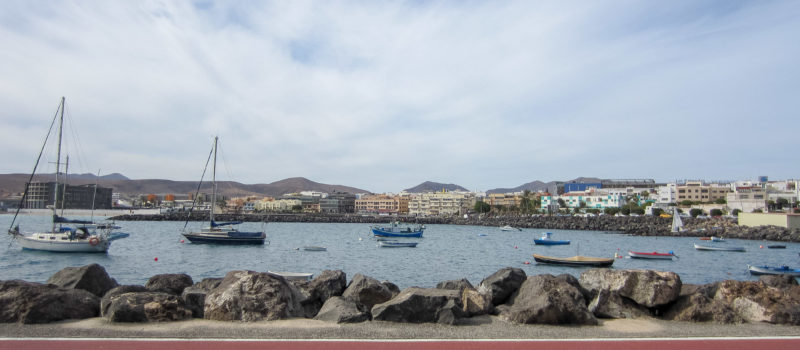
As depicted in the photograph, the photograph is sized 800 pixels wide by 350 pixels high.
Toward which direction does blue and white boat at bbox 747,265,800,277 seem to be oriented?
to the viewer's left

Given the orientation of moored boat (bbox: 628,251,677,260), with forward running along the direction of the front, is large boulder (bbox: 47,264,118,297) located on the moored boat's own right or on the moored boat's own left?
on the moored boat's own left

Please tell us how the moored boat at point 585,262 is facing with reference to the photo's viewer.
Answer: facing to the left of the viewer

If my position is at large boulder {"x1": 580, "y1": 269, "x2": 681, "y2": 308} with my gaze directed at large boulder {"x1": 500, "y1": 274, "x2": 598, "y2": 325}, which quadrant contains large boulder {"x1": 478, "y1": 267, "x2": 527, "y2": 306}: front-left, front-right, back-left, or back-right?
front-right

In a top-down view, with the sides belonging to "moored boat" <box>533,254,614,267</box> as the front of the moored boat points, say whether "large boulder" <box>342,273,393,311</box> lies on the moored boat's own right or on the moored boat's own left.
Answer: on the moored boat's own left

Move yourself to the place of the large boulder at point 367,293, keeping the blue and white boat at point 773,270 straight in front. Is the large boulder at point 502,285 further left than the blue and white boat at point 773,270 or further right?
right

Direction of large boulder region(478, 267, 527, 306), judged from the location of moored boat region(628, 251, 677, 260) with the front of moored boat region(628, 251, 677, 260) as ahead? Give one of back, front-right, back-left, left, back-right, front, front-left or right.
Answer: left

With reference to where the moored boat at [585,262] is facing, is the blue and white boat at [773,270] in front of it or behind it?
behind

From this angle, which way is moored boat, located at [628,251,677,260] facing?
to the viewer's left

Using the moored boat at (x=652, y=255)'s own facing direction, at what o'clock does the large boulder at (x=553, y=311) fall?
The large boulder is roughly at 9 o'clock from the moored boat.

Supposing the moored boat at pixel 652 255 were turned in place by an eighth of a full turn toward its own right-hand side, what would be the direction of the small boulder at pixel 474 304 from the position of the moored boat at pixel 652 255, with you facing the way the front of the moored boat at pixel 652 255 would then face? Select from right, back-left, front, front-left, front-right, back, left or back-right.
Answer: back-left

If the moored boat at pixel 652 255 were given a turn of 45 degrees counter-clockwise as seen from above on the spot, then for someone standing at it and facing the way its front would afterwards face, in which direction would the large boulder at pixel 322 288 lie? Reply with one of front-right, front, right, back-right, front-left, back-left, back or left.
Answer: front-left

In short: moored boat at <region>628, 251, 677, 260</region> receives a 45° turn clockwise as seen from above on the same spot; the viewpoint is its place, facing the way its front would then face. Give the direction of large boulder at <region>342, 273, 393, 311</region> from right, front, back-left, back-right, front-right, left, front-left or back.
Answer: back-left

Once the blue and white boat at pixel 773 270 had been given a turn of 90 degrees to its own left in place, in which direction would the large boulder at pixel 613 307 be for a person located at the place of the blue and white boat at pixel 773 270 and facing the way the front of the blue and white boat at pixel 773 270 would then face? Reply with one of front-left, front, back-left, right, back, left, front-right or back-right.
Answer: front

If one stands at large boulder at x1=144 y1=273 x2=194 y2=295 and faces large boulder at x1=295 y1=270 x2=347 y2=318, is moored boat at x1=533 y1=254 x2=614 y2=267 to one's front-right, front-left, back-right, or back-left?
front-left

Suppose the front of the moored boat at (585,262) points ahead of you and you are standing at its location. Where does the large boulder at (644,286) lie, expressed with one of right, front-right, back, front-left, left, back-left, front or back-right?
left

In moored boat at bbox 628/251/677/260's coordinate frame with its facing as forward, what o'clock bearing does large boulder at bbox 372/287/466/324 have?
The large boulder is roughly at 9 o'clock from the moored boat.

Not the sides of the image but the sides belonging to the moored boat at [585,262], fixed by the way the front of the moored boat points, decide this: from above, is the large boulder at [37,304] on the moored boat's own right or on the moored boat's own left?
on the moored boat's own left

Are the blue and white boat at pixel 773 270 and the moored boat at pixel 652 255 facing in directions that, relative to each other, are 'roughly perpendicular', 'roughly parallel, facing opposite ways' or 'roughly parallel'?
roughly parallel

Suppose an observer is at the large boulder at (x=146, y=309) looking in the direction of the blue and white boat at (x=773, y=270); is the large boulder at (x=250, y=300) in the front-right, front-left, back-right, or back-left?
front-right

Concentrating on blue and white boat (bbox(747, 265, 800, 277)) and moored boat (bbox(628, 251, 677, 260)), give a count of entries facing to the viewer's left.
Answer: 2
